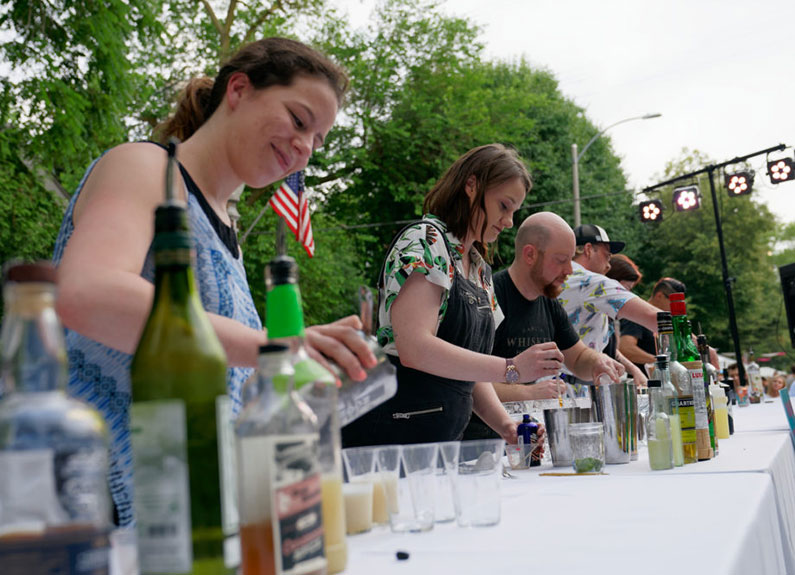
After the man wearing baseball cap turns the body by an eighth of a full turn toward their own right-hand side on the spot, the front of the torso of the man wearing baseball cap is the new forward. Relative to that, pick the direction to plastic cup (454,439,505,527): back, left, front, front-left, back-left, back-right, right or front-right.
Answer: front-right

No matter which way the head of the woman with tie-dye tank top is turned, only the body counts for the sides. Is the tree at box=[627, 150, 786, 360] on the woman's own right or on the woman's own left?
on the woman's own left

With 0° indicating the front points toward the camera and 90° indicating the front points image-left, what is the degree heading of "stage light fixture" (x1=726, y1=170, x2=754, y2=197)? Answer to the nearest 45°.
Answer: approximately 45°

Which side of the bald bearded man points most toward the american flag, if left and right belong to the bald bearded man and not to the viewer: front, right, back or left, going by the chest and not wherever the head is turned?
back

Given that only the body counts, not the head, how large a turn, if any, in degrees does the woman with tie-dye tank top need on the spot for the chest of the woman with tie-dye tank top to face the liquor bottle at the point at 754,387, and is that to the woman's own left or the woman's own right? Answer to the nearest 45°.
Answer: approximately 90° to the woman's own left

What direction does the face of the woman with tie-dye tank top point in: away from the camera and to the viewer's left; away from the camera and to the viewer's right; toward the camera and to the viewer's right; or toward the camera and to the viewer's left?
toward the camera and to the viewer's right

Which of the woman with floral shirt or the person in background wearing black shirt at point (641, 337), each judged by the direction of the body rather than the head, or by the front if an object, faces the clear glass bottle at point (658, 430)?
the woman with floral shirt

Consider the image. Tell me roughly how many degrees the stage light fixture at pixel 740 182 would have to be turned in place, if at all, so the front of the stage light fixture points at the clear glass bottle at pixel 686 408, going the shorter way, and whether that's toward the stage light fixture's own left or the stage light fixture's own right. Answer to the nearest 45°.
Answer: approximately 45° to the stage light fixture's own left

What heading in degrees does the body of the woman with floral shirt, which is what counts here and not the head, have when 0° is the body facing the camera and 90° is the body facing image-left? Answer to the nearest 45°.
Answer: approximately 315°

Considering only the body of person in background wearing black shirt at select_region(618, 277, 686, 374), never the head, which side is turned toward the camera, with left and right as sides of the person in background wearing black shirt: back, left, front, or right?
right

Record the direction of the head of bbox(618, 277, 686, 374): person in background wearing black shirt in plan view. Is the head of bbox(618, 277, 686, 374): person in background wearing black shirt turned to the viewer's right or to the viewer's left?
to the viewer's right

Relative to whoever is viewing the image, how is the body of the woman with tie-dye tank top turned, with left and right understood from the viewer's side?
facing the viewer and to the right of the viewer

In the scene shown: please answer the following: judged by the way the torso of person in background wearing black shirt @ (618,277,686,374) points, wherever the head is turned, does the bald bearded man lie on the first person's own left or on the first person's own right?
on the first person's own right

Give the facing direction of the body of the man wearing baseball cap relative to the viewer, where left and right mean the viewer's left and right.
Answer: facing to the right of the viewer
